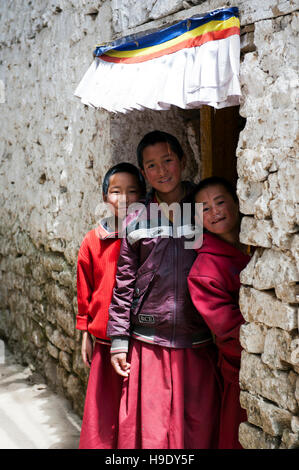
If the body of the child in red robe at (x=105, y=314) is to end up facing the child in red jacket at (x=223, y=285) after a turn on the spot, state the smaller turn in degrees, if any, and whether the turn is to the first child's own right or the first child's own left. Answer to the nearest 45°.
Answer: approximately 45° to the first child's own left

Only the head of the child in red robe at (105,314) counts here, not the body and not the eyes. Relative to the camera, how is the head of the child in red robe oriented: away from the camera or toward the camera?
toward the camera

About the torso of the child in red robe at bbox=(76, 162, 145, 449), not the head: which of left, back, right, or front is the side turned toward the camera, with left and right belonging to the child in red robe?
front

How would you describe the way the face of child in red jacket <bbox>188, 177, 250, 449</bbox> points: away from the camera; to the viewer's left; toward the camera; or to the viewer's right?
toward the camera
